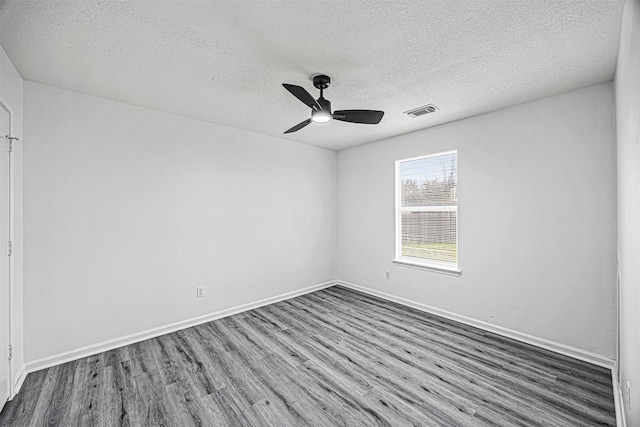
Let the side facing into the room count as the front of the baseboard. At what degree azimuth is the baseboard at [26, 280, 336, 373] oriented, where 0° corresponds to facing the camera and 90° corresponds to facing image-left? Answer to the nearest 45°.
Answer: approximately 315°

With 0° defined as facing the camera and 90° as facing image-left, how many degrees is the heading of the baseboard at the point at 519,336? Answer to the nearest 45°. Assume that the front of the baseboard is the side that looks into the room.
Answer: approximately 45°

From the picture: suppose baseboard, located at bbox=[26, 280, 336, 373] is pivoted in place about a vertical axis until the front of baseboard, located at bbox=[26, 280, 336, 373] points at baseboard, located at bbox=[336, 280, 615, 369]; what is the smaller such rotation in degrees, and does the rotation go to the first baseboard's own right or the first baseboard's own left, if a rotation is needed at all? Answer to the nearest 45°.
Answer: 0° — it already faces it

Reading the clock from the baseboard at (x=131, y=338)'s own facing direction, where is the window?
The window is roughly at 11 o'clock from the baseboard.
